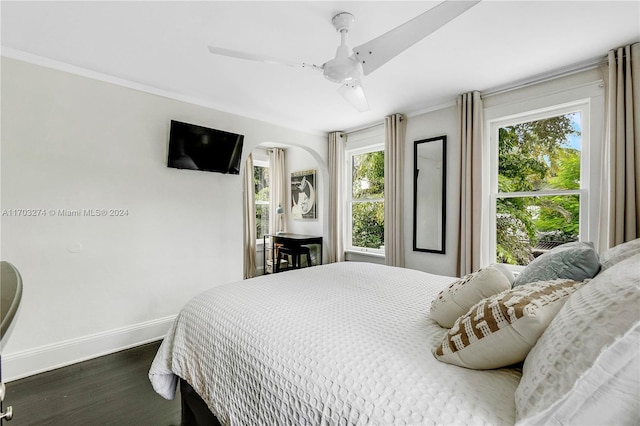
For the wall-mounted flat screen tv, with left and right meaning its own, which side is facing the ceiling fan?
front

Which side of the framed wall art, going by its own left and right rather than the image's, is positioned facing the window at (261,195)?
right

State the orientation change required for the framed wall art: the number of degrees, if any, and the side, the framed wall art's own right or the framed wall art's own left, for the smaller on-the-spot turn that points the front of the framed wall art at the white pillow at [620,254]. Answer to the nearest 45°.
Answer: approximately 45° to the framed wall art's own left

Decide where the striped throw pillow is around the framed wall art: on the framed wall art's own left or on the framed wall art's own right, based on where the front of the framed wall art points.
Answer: on the framed wall art's own left

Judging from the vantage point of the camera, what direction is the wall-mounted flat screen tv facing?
facing the viewer and to the right of the viewer

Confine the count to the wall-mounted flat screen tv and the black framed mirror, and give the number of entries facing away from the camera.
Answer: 0

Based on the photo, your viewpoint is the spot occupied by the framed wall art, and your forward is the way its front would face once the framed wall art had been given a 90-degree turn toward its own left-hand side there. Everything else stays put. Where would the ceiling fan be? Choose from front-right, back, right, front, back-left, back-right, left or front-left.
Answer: front-right

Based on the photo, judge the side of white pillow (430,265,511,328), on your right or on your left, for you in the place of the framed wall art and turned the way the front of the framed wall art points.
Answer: on your left

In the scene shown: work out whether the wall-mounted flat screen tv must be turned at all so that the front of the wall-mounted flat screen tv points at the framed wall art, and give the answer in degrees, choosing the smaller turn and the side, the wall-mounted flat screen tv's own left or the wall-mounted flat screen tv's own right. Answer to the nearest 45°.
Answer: approximately 90° to the wall-mounted flat screen tv's own left

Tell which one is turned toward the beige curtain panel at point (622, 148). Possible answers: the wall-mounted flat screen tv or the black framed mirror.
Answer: the wall-mounted flat screen tv

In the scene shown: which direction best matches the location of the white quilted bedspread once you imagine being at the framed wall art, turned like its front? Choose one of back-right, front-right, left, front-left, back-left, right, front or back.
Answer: front-left

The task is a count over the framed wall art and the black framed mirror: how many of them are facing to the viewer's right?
0

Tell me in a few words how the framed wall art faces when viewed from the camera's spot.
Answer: facing the viewer and to the left of the viewer

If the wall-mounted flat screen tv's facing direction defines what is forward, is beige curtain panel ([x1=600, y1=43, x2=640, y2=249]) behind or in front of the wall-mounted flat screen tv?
in front

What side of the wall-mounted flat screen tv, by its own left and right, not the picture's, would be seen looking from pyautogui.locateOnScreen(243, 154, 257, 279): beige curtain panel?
left

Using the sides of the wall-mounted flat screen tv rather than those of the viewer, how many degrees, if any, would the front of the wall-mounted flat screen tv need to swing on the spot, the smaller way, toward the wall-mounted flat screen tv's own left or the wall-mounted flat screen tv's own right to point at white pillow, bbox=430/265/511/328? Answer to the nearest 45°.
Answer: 0° — it already faces it
